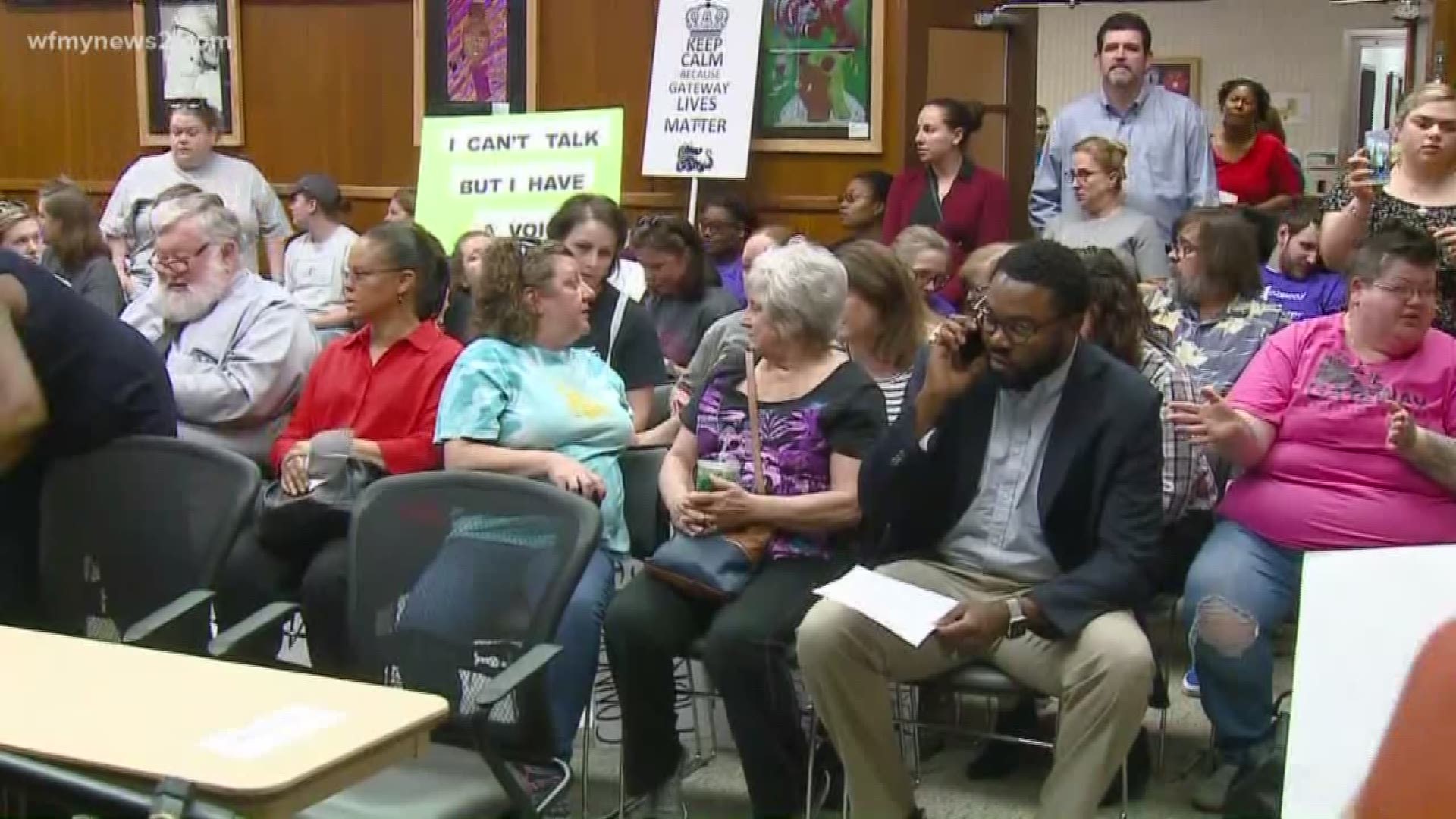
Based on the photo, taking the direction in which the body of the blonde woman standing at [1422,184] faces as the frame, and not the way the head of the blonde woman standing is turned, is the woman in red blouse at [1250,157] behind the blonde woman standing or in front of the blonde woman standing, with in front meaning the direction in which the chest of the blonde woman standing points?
behind

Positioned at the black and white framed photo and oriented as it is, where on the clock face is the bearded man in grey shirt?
The bearded man in grey shirt is roughly at 12 o'clock from the black and white framed photo.

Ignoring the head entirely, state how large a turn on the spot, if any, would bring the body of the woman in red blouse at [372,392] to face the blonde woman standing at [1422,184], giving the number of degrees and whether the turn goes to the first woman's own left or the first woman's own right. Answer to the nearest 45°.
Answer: approximately 135° to the first woman's own left

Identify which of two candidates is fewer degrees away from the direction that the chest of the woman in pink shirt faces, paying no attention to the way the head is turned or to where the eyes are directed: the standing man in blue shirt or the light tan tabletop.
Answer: the light tan tabletop

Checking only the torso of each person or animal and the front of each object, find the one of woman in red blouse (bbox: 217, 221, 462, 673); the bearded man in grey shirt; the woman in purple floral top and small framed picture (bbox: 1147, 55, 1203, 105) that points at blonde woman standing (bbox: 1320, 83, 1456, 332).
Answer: the small framed picture

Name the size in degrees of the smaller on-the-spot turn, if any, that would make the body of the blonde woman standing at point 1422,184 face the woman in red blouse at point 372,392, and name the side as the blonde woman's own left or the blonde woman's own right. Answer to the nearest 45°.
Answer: approximately 45° to the blonde woman's own right

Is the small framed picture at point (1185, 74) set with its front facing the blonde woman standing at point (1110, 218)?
yes

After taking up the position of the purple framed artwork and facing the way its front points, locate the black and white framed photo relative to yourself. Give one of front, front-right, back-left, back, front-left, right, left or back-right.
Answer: back-right
